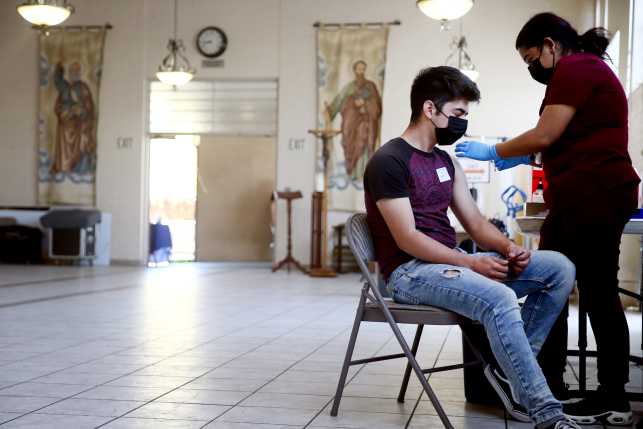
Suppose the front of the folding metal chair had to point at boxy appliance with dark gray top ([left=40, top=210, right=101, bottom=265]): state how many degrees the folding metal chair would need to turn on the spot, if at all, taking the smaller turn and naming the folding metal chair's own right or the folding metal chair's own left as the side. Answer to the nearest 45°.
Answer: approximately 180°

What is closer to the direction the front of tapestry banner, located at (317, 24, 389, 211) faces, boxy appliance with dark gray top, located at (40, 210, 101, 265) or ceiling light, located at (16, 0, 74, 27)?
the ceiling light

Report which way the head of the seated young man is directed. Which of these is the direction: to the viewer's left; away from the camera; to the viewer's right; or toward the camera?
to the viewer's right

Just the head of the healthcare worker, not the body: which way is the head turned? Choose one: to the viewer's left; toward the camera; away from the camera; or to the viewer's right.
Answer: to the viewer's left

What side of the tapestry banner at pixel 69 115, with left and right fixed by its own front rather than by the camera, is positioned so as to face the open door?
left

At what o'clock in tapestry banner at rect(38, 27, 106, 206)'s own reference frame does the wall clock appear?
The wall clock is roughly at 10 o'clock from the tapestry banner.

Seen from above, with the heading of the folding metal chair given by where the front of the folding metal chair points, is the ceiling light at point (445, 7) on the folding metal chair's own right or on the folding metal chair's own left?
on the folding metal chair's own left

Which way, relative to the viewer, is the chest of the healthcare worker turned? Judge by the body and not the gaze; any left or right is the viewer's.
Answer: facing to the left of the viewer

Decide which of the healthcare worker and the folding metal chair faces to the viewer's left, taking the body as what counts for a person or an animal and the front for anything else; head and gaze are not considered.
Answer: the healthcare worker
